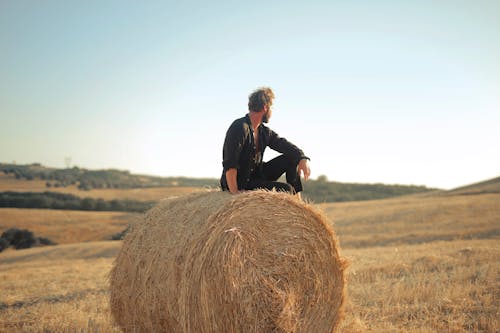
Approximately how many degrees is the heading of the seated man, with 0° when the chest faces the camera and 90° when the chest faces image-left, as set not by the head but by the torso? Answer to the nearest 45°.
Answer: approximately 315°

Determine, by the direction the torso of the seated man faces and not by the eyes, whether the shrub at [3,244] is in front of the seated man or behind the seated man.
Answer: behind

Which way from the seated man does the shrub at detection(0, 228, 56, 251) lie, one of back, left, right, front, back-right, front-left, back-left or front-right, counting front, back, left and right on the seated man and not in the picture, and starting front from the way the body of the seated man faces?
back
